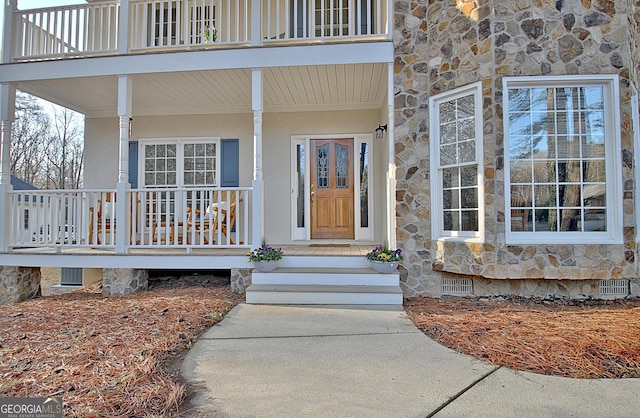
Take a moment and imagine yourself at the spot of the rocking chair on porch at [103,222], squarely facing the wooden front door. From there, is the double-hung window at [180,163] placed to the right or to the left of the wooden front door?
left

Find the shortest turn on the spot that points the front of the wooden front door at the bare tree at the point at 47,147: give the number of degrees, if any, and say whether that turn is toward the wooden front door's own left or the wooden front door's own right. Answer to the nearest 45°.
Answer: approximately 135° to the wooden front door's own right

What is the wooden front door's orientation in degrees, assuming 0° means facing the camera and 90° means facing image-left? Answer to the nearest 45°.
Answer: approximately 0°

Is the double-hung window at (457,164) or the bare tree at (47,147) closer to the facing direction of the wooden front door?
the double-hung window

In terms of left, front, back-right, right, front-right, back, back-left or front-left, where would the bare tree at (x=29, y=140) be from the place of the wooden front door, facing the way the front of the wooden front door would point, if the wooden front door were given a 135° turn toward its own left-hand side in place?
left

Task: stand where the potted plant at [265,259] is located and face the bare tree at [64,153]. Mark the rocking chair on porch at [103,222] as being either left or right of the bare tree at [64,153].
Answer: left

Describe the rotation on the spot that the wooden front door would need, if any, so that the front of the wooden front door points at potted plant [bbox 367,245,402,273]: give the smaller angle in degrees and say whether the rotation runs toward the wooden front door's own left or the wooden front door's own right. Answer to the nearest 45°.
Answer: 0° — it already faces it

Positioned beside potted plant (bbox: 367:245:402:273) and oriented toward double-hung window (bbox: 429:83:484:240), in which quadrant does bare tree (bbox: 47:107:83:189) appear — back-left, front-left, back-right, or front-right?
back-left

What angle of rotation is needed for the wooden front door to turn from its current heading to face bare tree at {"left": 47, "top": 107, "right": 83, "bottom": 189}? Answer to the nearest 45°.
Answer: approximately 135° to its right

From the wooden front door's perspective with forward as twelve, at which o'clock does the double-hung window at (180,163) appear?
The double-hung window is roughly at 3 o'clock from the wooden front door.
